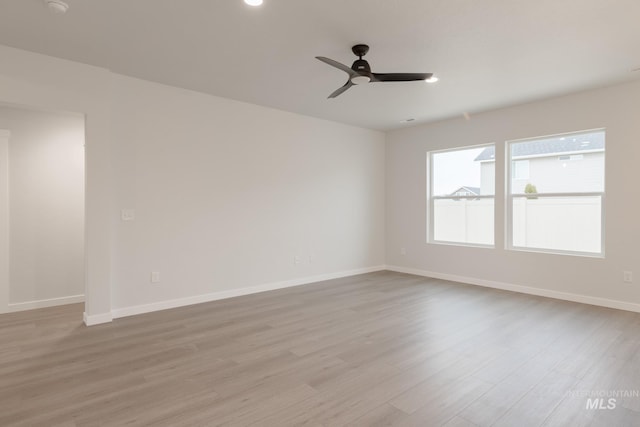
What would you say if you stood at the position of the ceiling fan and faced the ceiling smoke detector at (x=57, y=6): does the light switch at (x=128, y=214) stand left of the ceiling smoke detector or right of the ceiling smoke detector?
right

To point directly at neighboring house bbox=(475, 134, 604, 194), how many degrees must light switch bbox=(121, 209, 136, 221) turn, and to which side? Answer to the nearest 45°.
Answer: approximately 90° to its left

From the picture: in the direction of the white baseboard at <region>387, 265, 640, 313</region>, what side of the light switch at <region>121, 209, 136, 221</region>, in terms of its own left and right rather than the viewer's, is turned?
left

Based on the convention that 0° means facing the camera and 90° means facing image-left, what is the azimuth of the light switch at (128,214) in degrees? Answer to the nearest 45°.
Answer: approximately 0°

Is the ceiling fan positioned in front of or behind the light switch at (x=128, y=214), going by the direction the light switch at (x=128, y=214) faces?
in front

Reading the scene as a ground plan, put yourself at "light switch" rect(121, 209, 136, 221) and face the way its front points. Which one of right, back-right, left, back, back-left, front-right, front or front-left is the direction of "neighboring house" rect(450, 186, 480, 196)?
left

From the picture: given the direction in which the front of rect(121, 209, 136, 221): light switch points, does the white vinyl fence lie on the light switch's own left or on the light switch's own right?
on the light switch's own left
